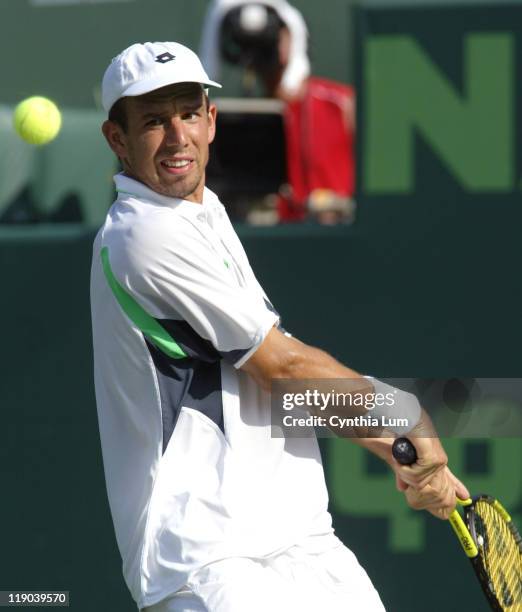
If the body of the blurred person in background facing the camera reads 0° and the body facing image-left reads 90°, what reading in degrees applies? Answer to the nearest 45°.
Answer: approximately 45°

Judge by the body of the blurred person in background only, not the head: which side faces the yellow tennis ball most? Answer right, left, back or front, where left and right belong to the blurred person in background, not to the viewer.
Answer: front
